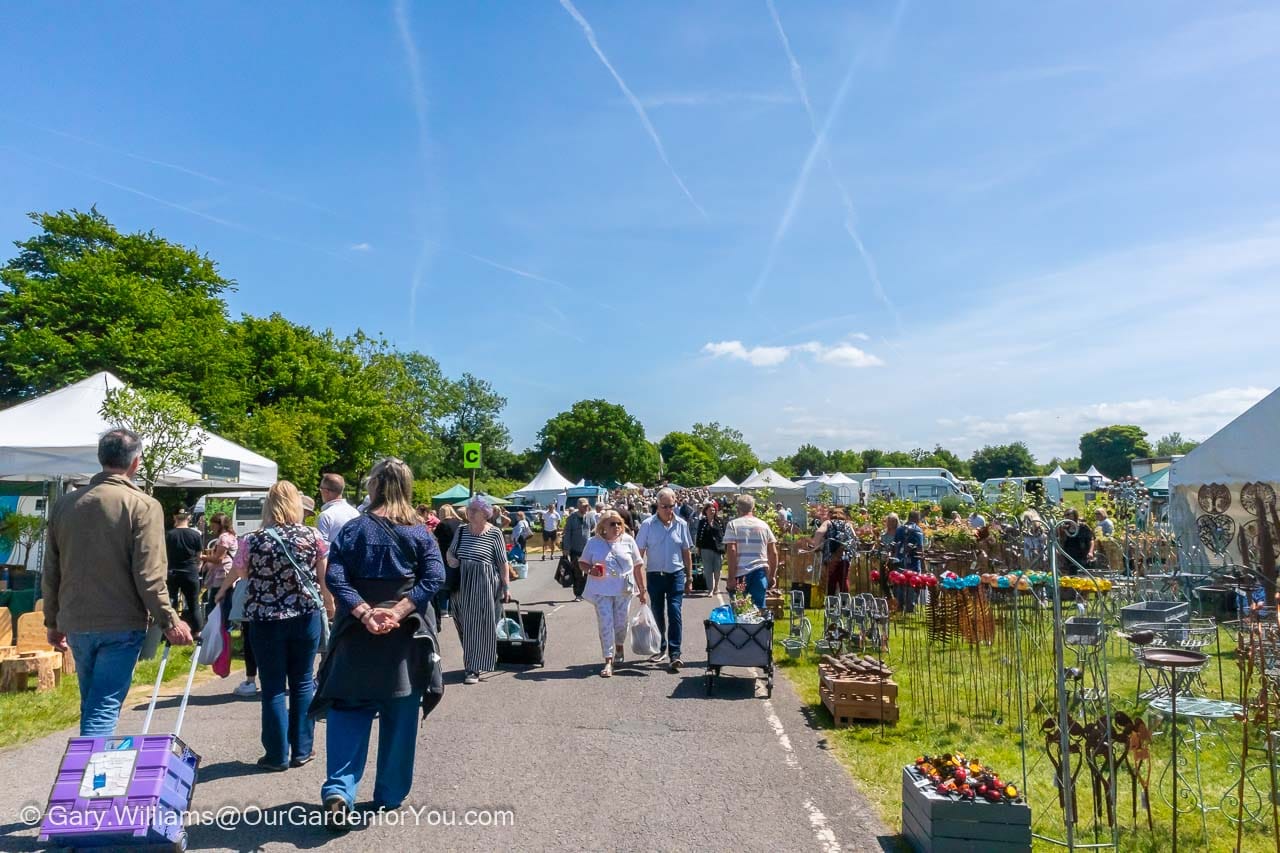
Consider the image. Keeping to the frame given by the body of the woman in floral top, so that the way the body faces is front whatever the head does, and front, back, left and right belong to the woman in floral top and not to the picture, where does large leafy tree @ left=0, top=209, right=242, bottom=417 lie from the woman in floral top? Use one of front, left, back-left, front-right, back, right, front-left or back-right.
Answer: front

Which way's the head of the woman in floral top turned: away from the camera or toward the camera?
away from the camera

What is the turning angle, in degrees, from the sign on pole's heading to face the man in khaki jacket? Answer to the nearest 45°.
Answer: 0° — it already faces them

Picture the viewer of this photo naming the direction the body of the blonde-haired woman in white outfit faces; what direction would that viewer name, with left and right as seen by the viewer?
facing the viewer

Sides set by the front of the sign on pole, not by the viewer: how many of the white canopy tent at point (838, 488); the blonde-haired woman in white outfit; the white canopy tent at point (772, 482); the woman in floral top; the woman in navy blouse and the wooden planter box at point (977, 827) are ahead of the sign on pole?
4

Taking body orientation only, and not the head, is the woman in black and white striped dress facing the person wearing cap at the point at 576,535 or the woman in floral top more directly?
the woman in floral top

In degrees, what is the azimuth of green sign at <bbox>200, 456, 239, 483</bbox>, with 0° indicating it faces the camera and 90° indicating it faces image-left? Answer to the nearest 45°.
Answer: approximately 0°

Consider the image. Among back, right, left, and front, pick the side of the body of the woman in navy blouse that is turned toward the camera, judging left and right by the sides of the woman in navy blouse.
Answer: back

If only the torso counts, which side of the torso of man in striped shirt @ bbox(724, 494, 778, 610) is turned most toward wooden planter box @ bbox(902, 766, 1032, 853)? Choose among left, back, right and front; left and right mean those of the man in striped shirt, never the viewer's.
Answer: back

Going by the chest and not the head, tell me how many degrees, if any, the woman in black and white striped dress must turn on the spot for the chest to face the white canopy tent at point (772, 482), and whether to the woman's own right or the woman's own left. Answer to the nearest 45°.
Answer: approximately 135° to the woman's own left

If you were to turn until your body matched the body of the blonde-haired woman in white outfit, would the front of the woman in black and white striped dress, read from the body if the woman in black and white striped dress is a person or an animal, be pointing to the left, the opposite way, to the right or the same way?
the same way

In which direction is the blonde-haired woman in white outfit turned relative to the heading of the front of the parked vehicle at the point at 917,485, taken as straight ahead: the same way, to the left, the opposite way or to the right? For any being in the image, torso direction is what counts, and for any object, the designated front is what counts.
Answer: to the right

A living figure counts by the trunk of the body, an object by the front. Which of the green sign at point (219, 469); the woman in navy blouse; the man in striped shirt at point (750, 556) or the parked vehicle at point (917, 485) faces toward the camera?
the green sign

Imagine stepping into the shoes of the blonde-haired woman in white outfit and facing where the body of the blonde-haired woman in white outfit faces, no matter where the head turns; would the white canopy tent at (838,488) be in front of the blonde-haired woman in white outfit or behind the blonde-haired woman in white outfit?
behind

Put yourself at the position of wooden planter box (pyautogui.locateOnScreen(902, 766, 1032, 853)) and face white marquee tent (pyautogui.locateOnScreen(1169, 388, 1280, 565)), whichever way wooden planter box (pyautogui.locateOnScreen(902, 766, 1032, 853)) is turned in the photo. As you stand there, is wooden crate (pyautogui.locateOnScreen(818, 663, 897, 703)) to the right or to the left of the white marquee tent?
left
